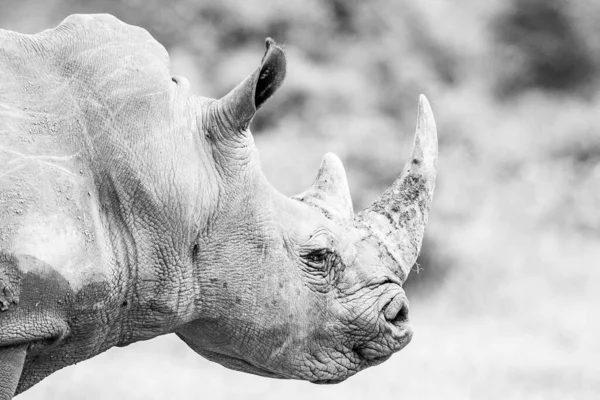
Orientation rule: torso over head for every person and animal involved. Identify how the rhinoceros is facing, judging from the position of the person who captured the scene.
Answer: facing to the right of the viewer
